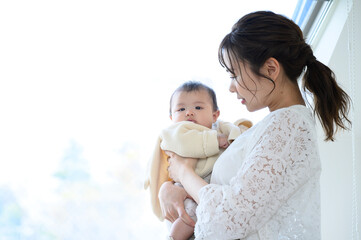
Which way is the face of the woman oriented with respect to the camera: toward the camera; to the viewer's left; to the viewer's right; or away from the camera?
to the viewer's left

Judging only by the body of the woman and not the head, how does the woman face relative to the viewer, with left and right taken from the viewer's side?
facing to the left of the viewer
